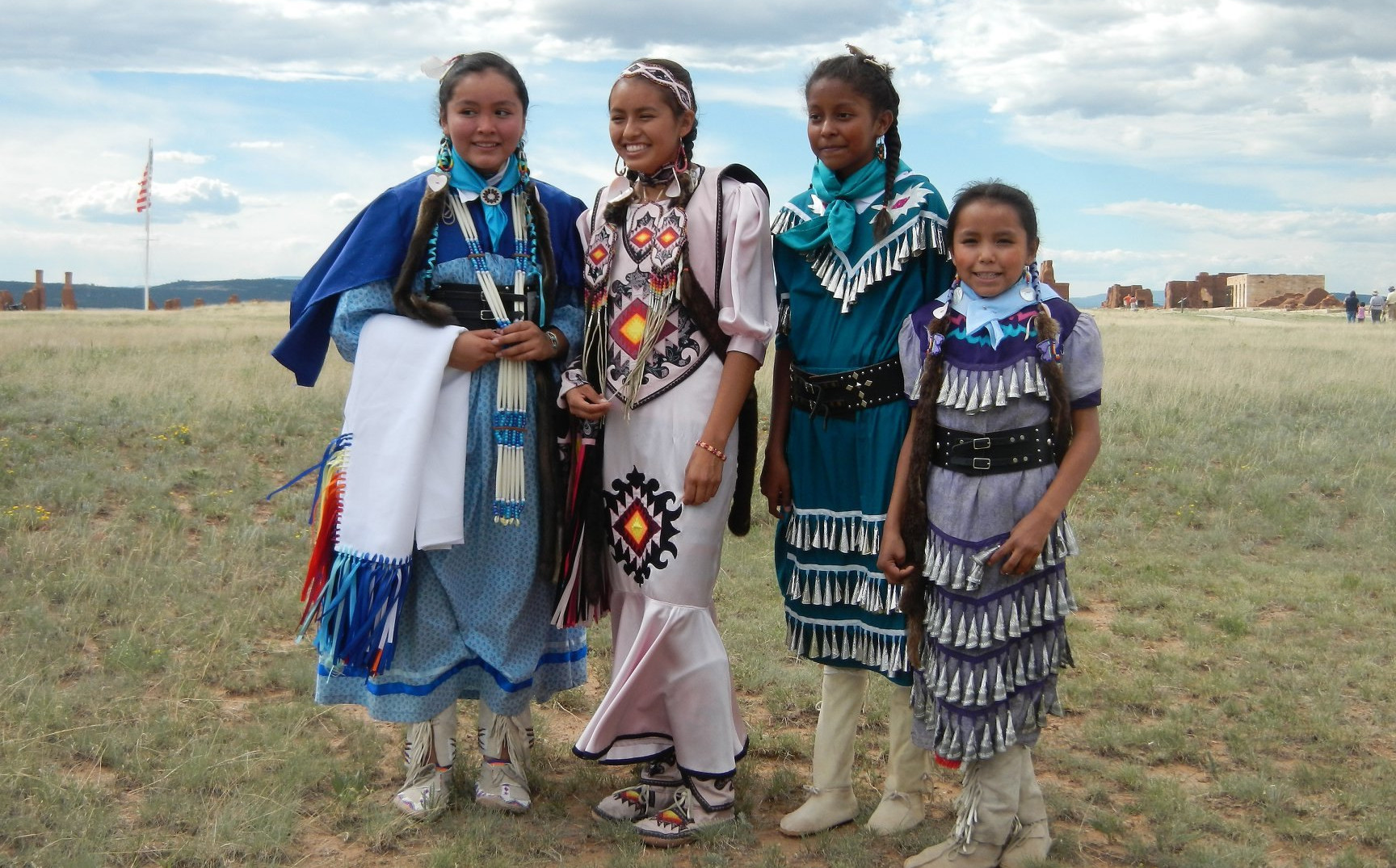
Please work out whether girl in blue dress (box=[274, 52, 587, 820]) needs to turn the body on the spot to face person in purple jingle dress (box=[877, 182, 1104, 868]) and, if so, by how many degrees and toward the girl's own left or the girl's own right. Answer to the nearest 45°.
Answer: approximately 45° to the girl's own left

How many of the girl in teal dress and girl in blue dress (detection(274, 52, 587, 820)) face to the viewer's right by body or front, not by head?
0

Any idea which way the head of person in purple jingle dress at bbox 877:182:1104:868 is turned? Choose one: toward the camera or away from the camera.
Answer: toward the camera

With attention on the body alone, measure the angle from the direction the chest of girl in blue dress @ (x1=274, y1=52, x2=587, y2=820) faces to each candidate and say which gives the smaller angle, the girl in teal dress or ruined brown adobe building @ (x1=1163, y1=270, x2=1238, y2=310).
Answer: the girl in teal dress

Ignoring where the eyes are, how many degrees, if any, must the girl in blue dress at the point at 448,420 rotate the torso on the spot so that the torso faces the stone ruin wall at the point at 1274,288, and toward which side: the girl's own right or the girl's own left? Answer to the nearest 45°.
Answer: approximately 135° to the girl's own left

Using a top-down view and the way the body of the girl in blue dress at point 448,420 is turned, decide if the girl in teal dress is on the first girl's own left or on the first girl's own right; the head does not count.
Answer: on the first girl's own left

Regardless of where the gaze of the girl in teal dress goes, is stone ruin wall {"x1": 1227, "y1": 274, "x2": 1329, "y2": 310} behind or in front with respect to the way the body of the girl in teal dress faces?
behind

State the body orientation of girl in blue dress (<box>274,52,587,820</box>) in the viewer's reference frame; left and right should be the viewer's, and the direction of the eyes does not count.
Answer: facing the viewer

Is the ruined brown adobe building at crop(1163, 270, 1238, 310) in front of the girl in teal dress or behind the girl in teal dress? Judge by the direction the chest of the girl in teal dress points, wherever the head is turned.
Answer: behind

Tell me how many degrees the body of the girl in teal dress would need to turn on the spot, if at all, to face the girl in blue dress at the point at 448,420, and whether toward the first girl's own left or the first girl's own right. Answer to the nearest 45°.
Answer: approximately 45° to the first girl's own right

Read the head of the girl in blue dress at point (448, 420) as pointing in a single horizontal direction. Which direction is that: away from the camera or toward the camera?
toward the camera

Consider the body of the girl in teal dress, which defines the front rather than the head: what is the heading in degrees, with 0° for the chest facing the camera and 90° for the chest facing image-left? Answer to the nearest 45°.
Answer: approximately 45°

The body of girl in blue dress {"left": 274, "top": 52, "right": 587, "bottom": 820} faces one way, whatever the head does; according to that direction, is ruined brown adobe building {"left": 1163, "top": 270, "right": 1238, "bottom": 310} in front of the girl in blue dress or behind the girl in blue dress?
behind
